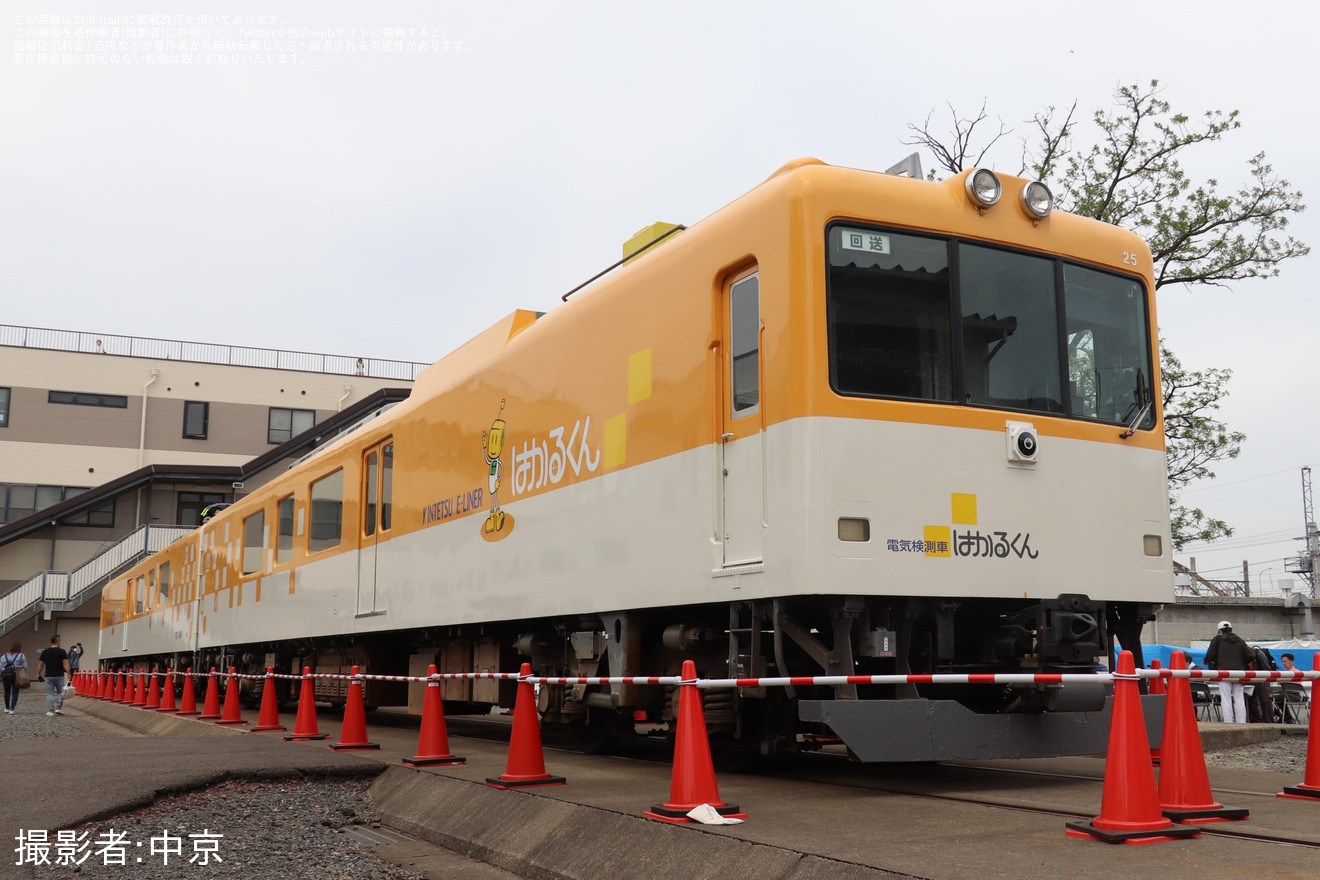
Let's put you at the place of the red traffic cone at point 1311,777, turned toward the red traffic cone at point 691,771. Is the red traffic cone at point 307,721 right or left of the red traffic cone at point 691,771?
right

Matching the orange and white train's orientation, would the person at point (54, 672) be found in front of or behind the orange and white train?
behind

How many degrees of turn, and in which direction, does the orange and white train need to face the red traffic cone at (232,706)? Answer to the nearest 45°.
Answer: approximately 180°

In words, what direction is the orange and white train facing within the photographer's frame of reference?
facing the viewer and to the right of the viewer
